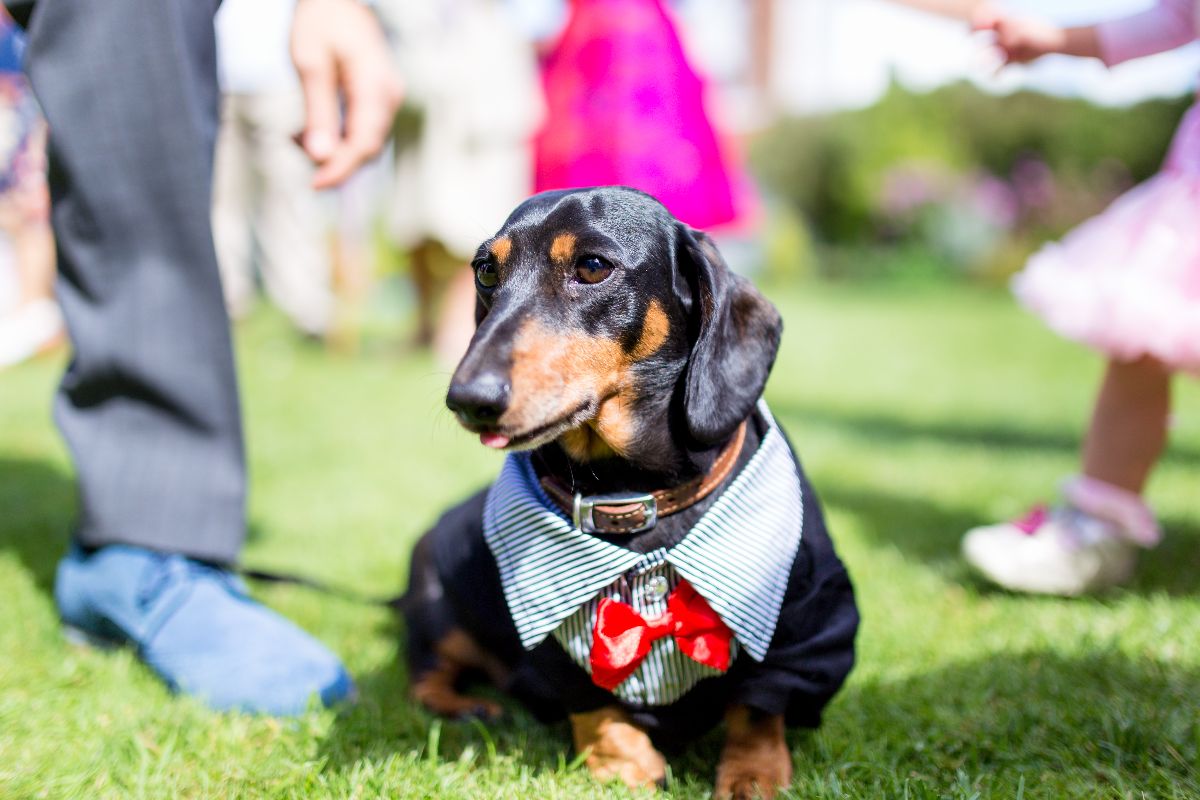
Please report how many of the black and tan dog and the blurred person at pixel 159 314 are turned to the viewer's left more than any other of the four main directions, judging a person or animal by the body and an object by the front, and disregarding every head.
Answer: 0

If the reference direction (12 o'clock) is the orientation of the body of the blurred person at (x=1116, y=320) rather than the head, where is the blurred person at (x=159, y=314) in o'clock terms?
the blurred person at (x=159, y=314) is roughly at 11 o'clock from the blurred person at (x=1116, y=320).

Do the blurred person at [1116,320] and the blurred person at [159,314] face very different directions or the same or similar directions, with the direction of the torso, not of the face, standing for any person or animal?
very different directions

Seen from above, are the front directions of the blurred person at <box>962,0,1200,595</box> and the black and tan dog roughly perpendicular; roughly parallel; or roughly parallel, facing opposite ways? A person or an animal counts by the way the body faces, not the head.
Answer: roughly perpendicular

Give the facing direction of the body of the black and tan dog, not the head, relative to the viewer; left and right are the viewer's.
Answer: facing the viewer

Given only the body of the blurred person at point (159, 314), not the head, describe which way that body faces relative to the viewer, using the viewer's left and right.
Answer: facing the viewer and to the right of the viewer

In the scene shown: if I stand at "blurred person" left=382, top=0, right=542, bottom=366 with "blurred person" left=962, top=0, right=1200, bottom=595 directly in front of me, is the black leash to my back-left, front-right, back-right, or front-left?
front-right

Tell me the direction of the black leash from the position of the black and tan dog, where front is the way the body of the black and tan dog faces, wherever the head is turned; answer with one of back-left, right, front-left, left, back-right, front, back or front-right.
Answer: back-right

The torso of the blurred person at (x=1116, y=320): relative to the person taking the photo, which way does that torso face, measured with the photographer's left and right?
facing to the left of the viewer

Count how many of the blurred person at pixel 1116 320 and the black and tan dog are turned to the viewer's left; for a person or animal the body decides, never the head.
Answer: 1

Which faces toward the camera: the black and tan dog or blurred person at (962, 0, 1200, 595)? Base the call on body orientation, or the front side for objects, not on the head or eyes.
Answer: the black and tan dog

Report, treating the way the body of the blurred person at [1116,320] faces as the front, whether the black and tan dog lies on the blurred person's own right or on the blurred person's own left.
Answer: on the blurred person's own left
